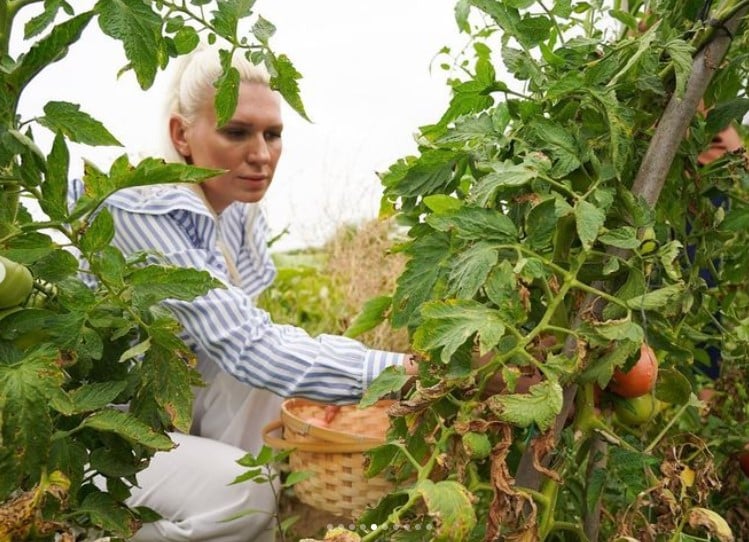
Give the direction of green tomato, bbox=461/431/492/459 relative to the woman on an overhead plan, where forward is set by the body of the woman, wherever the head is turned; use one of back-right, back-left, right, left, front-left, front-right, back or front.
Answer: front-right

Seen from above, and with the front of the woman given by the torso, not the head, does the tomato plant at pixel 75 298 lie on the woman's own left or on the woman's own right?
on the woman's own right

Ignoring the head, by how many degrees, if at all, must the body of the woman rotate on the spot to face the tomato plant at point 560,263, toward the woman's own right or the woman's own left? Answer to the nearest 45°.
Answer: approximately 45° to the woman's own right

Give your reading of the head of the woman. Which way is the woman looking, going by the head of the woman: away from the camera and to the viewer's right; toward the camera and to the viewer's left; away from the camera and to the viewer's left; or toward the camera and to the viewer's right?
toward the camera and to the viewer's right

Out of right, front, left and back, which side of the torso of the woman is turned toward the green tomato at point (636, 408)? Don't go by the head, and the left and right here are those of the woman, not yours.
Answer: front

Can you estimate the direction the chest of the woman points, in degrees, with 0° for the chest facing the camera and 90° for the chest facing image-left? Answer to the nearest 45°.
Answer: approximately 315°
